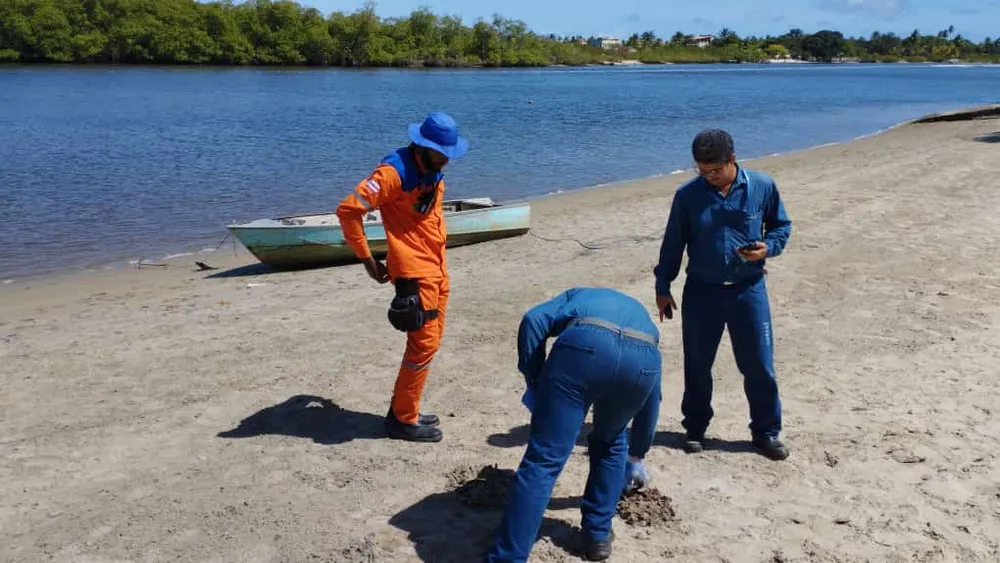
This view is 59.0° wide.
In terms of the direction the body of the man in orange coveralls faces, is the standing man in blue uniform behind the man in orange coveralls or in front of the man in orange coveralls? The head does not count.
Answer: in front

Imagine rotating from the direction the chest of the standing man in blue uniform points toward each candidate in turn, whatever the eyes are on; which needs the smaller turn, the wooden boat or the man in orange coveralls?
the man in orange coveralls

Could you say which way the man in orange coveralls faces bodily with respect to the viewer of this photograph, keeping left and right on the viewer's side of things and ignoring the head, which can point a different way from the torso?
facing to the right of the viewer

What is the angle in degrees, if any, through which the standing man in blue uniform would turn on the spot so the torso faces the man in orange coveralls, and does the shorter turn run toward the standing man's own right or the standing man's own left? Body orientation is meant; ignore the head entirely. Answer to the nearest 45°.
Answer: approximately 90° to the standing man's own right

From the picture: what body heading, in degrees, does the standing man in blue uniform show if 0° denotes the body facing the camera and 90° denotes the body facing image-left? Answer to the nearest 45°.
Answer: approximately 0°

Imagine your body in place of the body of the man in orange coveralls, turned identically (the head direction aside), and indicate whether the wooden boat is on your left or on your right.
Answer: on your left

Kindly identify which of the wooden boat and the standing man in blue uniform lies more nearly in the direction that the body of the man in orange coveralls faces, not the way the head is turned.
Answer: the standing man in blue uniform

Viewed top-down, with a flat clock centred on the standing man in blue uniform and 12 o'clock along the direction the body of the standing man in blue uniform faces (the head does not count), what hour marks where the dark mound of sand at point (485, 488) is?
The dark mound of sand is roughly at 2 o'clock from the standing man in blue uniform.
